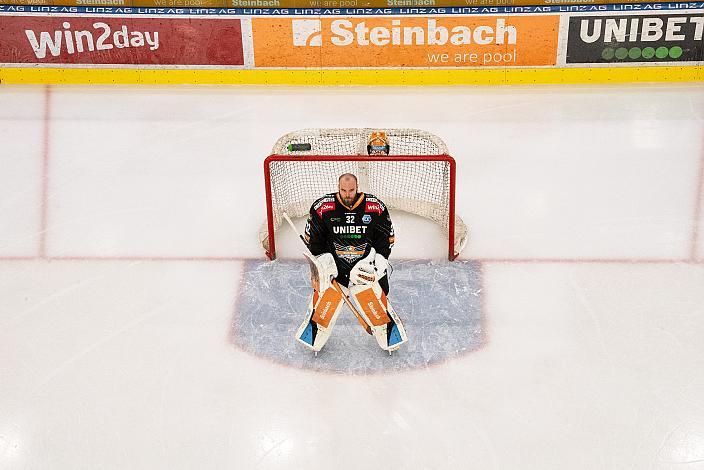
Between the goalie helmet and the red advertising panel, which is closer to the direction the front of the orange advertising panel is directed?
the goalie helmet

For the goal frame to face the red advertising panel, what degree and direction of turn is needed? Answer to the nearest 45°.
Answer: approximately 135° to its right

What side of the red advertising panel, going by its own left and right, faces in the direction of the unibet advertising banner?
left

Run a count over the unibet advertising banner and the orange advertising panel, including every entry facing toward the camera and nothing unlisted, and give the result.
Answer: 2

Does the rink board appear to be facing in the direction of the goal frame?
yes

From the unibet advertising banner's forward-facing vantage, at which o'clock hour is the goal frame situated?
The goal frame is roughly at 1 o'clock from the unibet advertising banner.

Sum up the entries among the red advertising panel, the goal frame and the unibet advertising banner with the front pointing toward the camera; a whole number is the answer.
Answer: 3

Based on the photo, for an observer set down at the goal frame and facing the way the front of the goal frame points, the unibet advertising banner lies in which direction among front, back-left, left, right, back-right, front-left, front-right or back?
back-left

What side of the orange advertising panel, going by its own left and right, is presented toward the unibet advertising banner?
left
